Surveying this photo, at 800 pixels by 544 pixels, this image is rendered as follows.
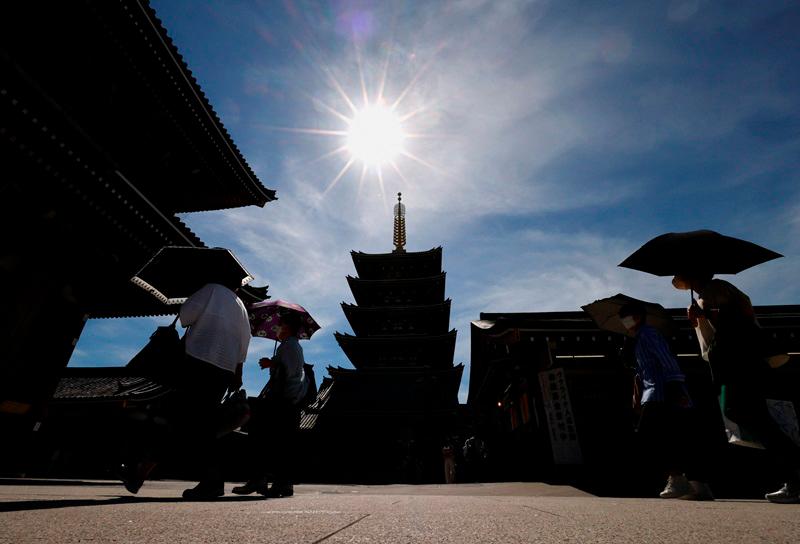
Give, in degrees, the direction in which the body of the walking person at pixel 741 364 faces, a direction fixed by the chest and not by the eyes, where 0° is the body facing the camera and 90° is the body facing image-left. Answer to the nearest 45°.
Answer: approximately 90°

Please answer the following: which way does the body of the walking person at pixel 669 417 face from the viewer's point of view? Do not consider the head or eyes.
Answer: to the viewer's left

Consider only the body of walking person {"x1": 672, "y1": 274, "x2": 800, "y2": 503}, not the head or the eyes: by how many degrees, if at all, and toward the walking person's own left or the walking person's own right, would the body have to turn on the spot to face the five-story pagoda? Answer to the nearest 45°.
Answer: approximately 45° to the walking person's own right

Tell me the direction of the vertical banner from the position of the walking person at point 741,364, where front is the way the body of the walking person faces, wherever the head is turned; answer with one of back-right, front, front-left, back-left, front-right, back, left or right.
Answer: front-right

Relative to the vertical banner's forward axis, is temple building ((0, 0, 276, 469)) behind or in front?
in front

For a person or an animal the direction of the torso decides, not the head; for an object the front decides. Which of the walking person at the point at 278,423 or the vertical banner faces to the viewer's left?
the walking person

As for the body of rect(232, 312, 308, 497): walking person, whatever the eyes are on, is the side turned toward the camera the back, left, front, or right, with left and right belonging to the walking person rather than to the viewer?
left

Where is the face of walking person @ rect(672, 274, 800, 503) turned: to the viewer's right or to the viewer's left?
to the viewer's left

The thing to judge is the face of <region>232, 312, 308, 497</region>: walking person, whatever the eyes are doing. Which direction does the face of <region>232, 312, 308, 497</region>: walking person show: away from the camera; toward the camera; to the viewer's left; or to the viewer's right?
to the viewer's left

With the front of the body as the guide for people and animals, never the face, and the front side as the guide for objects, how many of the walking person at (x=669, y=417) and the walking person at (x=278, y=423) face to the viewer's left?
2

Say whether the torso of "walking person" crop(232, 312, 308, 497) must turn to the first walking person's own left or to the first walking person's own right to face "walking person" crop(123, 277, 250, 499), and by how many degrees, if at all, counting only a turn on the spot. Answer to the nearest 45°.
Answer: approximately 45° to the first walking person's own left

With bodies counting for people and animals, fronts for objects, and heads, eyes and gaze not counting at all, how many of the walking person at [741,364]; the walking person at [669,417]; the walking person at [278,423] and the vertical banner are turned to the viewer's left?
3

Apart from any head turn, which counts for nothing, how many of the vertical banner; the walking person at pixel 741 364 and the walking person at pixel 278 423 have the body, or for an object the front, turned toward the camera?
1
